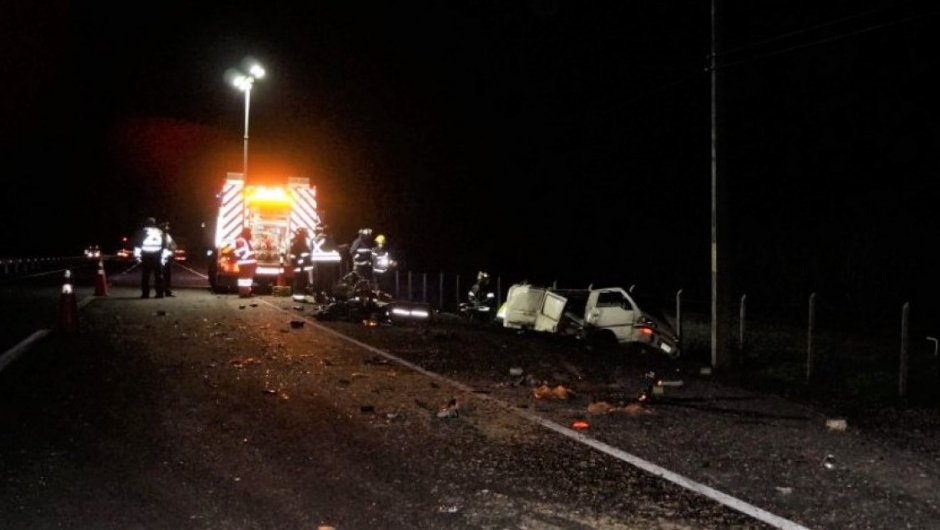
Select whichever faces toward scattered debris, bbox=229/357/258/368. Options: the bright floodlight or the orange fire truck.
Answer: the bright floodlight

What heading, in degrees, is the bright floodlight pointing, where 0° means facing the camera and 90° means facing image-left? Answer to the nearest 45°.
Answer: approximately 0°

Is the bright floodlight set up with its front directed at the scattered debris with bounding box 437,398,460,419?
yes

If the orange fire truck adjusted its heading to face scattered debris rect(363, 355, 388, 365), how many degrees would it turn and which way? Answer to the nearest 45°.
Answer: approximately 180°

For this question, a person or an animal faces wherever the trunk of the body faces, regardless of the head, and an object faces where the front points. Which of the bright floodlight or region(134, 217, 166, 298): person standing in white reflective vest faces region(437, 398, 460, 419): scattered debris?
the bright floodlight

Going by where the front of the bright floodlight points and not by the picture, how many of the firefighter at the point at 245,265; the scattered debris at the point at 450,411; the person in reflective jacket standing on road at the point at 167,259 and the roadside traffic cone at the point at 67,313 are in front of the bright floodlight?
4

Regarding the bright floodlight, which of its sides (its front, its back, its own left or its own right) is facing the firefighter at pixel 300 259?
front

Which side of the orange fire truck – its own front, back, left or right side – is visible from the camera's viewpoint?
back

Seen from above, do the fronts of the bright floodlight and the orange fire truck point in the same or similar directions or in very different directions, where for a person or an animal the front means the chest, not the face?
very different directions
